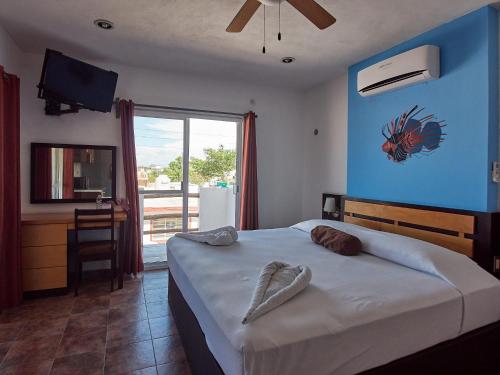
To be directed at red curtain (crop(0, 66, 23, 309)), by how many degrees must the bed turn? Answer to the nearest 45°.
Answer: approximately 45° to its right

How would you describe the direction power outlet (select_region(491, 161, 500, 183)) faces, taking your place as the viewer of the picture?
facing the viewer and to the left of the viewer

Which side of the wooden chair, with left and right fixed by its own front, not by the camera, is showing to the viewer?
back

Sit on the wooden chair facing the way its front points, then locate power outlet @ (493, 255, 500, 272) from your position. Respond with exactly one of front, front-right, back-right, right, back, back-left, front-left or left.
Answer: back-right

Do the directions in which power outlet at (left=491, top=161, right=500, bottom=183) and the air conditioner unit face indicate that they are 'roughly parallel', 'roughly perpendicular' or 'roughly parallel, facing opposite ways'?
roughly parallel

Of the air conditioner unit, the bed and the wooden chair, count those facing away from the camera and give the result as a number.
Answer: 1

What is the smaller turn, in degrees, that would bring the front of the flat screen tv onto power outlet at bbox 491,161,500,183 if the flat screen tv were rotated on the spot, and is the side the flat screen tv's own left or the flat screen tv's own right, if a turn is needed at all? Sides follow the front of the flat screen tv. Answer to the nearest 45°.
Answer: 0° — it already faces it

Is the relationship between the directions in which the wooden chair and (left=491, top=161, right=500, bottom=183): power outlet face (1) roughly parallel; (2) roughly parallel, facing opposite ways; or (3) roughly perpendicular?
roughly perpendicular

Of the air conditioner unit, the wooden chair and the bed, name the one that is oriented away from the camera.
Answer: the wooden chair

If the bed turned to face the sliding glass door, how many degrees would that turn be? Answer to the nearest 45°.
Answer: approximately 90° to its right

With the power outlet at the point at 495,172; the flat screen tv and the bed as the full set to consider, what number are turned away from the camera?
0

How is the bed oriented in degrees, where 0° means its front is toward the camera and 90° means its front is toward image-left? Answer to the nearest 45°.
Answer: approximately 45°

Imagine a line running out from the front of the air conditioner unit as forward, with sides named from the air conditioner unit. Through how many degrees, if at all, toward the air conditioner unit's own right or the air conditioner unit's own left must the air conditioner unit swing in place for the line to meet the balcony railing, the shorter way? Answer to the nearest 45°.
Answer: approximately 45° to the air conditioner unit's own right

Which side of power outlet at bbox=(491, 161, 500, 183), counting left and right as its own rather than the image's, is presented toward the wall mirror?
front

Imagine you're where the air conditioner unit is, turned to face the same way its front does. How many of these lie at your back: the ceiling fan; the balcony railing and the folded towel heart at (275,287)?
0

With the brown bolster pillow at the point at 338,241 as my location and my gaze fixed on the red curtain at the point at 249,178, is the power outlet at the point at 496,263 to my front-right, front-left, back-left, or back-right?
back-right

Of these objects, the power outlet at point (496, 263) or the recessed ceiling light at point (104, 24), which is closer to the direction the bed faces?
the recessed ceiling light

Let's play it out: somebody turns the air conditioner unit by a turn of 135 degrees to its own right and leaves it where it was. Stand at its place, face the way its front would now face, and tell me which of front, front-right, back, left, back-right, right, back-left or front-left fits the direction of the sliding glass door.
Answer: left

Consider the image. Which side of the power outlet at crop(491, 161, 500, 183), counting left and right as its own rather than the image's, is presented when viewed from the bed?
front
